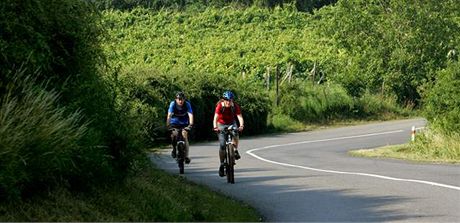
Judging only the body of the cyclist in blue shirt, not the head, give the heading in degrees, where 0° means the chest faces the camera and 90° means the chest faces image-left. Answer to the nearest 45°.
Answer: approximately 0°

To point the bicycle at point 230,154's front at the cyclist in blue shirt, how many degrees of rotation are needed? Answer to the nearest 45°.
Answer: approximately 135° to its right

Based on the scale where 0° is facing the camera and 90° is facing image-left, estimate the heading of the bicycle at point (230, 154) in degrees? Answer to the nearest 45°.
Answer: approximately 0°

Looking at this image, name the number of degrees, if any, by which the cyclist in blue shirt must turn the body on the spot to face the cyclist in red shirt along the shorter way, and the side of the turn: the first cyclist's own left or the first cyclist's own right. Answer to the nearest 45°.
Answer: approximately 45° to the first cyclist's own left
